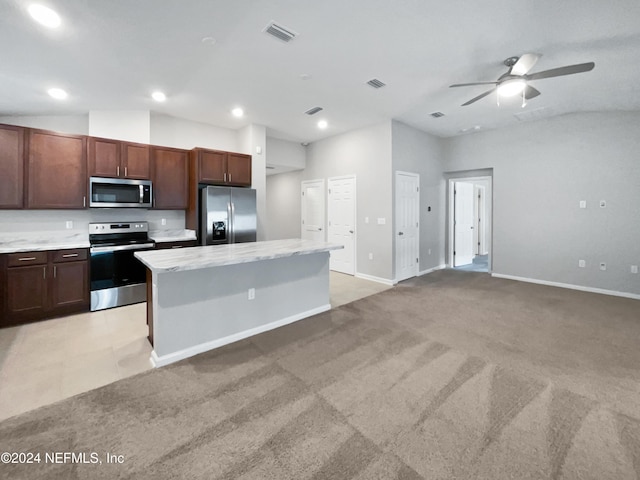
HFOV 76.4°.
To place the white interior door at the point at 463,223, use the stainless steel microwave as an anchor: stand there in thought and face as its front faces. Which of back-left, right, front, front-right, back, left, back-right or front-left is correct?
left

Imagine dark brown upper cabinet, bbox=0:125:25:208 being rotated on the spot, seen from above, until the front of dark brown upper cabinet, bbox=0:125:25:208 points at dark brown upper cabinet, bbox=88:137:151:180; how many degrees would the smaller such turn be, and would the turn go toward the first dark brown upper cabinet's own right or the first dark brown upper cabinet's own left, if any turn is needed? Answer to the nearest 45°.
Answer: approximately 90° to the first dark brown upper cabinet's own left

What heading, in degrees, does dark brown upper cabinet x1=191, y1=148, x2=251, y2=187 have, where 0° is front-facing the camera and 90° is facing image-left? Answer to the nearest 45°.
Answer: approximately 0°

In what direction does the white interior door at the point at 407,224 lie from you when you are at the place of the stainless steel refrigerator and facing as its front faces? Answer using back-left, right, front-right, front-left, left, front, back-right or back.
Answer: left

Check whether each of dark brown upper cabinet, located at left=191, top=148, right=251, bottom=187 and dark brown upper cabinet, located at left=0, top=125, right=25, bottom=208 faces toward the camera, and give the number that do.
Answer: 2
